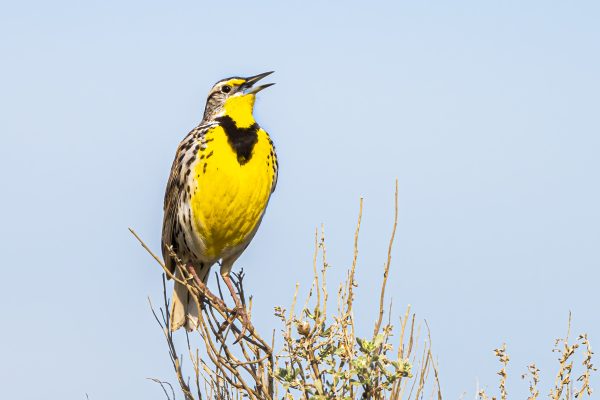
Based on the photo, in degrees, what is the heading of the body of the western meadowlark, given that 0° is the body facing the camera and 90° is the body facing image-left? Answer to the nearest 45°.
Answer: approximately 315°
